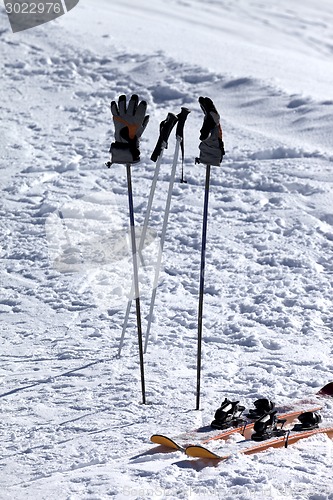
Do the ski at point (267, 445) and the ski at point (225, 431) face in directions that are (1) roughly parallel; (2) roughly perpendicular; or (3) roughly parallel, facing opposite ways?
roughly parallel

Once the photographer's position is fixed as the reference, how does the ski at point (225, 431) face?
facing the viewer and to the left of the viewer
